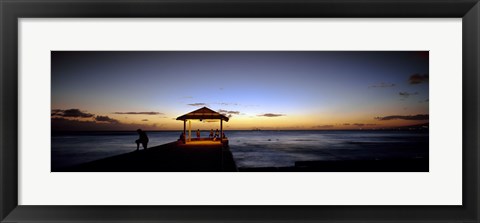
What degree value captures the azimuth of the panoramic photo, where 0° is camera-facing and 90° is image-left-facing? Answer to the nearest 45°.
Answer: approximately 0°
